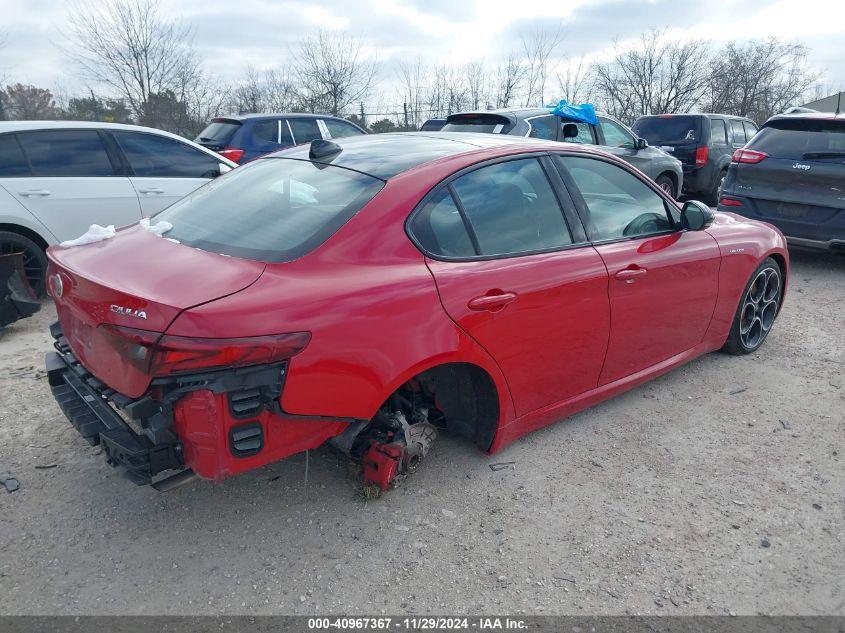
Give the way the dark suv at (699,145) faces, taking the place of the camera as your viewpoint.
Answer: facing away from the viewer and to the right of the viewer

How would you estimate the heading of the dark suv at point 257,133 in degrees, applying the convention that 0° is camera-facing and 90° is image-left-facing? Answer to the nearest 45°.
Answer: approximately 225°

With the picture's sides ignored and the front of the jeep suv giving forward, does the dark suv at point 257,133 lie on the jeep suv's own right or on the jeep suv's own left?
on the jeep suv's own left

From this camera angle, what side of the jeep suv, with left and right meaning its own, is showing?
back

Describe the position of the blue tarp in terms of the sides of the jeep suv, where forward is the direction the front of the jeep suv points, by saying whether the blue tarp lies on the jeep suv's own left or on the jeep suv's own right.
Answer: on the jeep suv's own left

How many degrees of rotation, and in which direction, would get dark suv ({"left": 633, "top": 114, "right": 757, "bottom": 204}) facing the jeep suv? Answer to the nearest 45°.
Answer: approximately 135° to its right

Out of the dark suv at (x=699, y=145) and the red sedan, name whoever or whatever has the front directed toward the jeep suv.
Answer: the red sedan

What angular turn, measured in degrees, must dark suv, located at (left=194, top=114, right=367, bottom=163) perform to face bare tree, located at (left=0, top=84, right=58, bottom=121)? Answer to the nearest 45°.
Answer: approximately 90° to its left

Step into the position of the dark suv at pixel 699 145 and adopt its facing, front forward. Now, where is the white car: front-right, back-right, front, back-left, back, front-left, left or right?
back

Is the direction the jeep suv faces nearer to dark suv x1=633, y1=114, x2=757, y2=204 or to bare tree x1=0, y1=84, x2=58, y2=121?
the dark suv

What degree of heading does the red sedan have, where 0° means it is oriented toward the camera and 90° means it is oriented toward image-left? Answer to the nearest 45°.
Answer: approximately 225°

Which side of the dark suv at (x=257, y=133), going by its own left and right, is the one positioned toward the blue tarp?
right

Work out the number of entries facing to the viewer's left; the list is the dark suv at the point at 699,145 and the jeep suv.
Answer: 0
